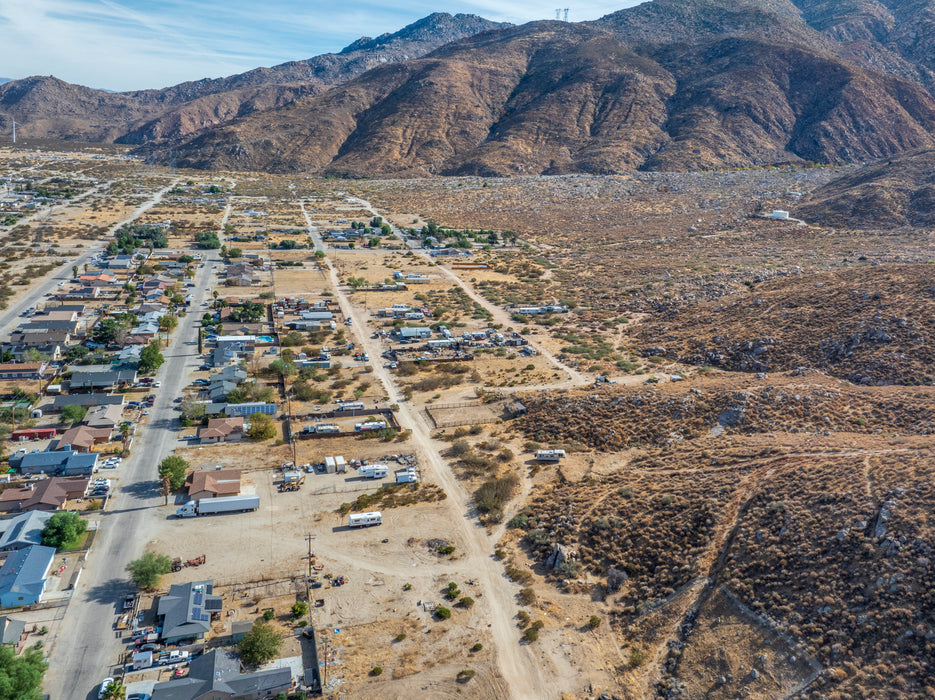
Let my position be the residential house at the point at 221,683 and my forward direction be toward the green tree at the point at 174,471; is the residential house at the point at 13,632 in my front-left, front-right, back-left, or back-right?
front-left

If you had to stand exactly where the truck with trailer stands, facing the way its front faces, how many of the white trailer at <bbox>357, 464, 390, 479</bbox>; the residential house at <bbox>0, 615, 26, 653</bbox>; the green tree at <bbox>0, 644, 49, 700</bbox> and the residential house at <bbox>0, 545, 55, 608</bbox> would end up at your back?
1

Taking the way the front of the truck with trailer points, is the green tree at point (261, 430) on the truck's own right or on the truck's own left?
on the truck's own right

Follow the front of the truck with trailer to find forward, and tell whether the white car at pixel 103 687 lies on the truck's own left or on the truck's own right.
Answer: on the truck's own left

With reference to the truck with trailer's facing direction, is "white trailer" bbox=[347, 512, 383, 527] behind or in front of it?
behind

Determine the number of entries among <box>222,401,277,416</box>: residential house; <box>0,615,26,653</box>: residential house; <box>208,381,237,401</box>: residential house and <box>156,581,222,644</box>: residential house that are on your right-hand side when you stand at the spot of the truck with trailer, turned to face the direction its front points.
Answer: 2

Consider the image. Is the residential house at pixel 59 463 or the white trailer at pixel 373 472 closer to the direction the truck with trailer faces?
the residential house

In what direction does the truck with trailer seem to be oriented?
to the viewer's left

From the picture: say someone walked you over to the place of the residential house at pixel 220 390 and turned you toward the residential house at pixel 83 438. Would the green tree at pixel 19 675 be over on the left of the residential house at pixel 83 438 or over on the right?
left

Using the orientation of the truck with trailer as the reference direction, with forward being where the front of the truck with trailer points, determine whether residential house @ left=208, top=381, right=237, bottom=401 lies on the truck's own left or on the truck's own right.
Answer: on the truck's own right

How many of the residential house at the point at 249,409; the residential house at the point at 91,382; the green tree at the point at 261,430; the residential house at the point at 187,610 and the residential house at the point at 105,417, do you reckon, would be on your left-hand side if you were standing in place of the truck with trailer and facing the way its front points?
1

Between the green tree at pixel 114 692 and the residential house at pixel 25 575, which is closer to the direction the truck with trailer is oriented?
the residential house

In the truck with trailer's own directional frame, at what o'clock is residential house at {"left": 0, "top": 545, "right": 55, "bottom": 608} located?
The residential house is roughly at 11 o'clock from the truck with trailer.

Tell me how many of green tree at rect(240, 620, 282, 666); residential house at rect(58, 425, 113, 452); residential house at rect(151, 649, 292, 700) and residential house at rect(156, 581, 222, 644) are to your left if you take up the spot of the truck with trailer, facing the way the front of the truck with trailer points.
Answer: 3

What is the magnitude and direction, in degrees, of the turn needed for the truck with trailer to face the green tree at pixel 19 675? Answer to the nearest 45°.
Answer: approximately 45° to its left

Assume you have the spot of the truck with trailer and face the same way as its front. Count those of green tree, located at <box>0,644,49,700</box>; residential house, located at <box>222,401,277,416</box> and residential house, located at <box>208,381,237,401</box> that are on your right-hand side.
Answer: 2

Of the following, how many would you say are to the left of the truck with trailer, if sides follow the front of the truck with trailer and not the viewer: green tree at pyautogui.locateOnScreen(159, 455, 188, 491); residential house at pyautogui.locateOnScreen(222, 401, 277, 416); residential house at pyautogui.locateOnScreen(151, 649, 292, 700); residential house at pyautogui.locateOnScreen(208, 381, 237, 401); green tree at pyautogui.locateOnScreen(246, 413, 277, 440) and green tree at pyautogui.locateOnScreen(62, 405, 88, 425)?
1

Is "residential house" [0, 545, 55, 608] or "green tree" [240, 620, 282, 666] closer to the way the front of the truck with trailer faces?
the residential house
